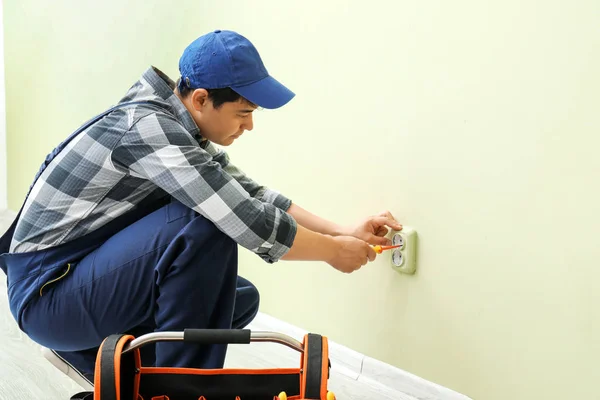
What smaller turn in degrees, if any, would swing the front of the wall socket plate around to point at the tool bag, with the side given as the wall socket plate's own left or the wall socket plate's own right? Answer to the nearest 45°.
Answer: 0° — it already faces it

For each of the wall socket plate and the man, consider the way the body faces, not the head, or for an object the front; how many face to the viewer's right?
1

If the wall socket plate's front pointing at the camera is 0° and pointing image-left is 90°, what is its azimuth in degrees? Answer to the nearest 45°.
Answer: approximately 45°

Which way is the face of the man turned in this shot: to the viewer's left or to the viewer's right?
to the viewer's right

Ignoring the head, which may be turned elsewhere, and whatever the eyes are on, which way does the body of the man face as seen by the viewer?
to the viewer's right

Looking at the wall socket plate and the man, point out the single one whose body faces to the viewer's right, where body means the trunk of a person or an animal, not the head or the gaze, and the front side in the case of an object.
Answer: the man

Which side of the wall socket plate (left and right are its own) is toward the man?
front

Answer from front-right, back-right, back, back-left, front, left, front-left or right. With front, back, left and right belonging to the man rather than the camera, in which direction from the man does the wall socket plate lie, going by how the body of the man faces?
front
